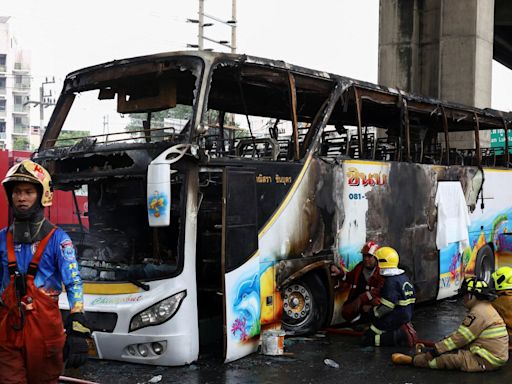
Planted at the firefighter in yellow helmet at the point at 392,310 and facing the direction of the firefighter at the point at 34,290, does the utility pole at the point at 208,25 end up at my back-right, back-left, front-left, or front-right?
back-right

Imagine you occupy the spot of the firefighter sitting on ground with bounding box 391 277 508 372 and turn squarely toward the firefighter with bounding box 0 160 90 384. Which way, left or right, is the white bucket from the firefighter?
right

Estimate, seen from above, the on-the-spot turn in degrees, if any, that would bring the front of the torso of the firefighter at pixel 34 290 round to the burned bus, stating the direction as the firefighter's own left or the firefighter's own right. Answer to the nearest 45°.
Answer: approximately 180°

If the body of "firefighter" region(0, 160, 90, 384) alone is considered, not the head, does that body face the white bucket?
no

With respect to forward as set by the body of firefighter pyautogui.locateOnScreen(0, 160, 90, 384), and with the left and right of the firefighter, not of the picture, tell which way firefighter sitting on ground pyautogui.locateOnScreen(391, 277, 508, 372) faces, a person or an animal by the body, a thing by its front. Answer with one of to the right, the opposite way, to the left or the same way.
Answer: to the right

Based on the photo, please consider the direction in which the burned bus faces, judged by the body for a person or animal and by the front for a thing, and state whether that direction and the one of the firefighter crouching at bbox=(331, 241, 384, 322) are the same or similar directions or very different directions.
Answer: same or similar directions

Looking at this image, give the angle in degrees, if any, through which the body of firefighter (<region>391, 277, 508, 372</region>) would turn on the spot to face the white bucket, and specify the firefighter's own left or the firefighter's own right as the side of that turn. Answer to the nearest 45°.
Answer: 0° — they already face it

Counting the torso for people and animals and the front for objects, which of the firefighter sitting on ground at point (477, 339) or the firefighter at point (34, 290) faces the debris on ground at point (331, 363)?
the firefighter sitting on ground

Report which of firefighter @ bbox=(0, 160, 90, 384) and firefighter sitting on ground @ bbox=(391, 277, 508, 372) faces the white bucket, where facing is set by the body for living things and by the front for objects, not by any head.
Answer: the firefighter sitting on ground

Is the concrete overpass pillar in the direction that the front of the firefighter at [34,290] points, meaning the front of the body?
no

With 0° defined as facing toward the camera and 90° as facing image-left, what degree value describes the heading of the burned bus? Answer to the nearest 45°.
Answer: approximately 45°

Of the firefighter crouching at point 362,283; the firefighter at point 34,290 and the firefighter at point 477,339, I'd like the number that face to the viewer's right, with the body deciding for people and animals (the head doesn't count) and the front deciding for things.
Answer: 0

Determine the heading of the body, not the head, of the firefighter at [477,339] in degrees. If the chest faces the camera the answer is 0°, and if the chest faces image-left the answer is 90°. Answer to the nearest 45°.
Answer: approximately 90°
